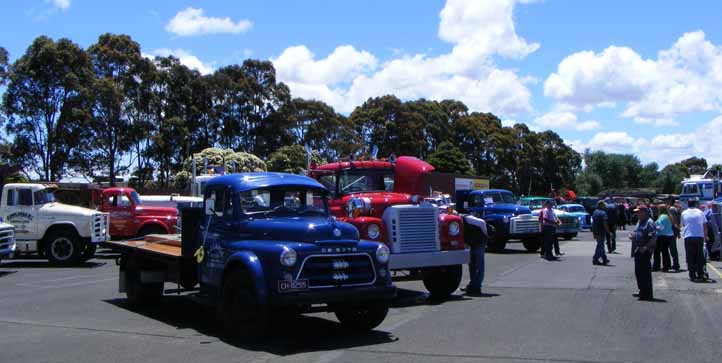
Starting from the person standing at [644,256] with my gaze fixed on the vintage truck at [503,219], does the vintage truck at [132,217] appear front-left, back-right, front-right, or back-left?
front-left

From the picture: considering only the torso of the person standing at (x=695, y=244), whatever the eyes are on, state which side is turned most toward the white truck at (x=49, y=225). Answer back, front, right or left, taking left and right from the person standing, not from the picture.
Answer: left

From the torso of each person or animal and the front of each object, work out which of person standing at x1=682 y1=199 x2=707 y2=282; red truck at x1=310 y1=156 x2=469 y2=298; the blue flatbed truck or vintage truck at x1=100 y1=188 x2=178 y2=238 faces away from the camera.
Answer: the person standing

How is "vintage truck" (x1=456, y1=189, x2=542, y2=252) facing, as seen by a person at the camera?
facing the viewer and to the right of the viewer

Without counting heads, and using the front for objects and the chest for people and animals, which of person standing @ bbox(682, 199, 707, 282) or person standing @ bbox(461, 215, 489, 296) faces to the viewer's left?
person standing @ bbox(461, 215, 489, 296)

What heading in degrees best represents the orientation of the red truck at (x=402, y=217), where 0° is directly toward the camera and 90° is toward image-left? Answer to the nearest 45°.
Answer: approximately 315°

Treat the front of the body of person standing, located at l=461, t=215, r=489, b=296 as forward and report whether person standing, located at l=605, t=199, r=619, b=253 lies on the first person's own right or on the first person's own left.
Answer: on the first person's own right

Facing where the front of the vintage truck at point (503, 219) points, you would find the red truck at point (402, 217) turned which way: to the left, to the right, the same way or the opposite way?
the same way

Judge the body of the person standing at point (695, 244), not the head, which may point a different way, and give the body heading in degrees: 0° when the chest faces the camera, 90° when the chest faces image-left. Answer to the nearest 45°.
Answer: approximately 180°

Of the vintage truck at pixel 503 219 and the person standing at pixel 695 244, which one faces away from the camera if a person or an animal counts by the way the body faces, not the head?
the person standing

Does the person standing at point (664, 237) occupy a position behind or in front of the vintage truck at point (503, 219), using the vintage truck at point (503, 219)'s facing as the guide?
in front
